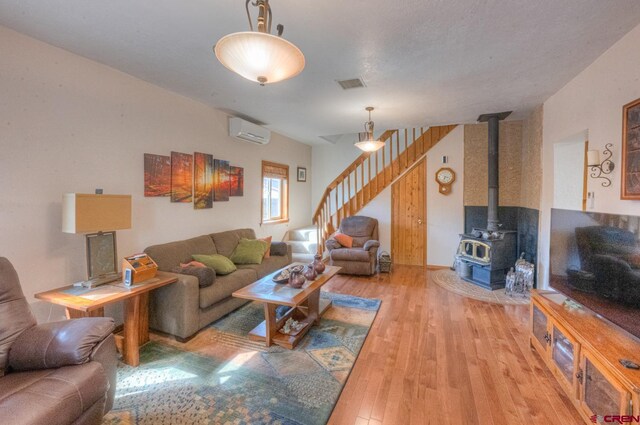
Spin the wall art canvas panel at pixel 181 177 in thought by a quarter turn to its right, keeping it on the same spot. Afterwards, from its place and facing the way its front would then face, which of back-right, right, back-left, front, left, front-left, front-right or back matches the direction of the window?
back

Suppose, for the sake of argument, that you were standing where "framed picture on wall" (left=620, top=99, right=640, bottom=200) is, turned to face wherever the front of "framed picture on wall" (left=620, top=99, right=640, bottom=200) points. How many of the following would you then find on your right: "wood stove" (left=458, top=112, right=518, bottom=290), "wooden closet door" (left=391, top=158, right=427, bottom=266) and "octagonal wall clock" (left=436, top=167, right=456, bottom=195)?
3

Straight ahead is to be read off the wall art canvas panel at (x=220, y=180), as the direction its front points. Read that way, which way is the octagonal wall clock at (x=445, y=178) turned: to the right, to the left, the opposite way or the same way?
to the right

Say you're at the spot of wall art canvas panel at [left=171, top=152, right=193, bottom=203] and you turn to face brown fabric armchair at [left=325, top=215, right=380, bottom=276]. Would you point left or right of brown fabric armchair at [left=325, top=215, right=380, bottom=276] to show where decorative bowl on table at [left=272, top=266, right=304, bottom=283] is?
right

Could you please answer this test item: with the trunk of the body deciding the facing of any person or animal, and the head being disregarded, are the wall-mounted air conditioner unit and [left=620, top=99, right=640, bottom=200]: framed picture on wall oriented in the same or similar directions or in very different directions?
very different directions

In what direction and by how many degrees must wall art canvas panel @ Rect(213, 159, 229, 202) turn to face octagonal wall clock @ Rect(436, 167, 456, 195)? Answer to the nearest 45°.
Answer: approximately 45° to its left

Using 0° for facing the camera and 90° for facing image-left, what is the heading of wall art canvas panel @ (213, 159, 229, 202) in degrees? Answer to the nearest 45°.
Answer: approximately 315°

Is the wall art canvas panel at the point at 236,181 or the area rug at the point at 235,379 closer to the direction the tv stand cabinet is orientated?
the area rug

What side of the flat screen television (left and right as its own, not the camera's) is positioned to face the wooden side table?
front

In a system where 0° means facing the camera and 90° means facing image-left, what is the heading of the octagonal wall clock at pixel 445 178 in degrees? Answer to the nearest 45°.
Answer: approximately 0°

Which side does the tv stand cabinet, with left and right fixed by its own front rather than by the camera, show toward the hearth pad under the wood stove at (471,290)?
right

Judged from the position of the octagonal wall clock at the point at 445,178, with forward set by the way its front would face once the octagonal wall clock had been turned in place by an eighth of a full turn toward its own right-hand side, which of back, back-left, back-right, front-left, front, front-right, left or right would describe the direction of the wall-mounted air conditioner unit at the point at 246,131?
front

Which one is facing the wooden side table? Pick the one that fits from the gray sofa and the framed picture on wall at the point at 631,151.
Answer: the framed picture on wall

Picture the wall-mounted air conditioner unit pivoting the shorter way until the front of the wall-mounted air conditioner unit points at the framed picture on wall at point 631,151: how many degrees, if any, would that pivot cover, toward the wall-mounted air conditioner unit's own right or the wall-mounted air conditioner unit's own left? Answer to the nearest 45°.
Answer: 0° — it already faces it

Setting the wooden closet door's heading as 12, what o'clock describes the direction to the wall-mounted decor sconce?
The wall-mounted decor sconce is roughly at 11 o'clock from the wooden closet door.

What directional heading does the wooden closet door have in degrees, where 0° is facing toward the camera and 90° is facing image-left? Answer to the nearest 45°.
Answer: approximately 0°

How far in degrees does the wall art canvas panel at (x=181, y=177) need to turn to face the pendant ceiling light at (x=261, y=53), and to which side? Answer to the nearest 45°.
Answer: approximately 45° to its right

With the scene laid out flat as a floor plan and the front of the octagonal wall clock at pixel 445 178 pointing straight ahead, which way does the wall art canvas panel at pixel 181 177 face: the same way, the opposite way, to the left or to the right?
to the left

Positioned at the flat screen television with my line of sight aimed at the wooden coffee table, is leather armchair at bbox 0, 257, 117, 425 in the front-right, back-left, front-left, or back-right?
front-left

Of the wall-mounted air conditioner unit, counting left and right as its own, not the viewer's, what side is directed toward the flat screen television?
front

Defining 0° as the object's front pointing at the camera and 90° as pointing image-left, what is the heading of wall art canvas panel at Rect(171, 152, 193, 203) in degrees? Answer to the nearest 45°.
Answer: approximately 315°

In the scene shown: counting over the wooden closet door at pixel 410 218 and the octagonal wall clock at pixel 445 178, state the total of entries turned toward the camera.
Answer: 2

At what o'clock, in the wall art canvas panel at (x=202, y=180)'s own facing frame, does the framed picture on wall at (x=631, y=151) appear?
The framed picture on wall is roughly at 12 o'clock from the wall art canvas panel.
